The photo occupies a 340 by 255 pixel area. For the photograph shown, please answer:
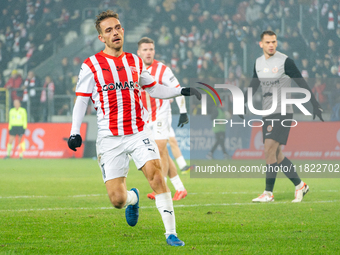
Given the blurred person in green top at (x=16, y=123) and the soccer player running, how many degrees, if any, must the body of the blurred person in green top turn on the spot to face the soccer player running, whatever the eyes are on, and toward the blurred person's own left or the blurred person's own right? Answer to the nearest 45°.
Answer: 0° — they already face them

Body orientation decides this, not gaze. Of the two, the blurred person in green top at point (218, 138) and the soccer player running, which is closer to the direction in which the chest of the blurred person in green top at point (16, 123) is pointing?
the soccer player running

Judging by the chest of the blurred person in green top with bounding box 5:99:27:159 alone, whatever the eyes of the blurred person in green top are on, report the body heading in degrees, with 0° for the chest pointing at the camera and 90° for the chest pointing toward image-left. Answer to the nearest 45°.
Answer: approximately 0°

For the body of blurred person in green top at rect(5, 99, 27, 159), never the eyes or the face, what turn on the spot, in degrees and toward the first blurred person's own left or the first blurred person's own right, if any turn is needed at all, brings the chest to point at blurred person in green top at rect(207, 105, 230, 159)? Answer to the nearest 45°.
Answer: approximately 45° to the first blurred person's own left
